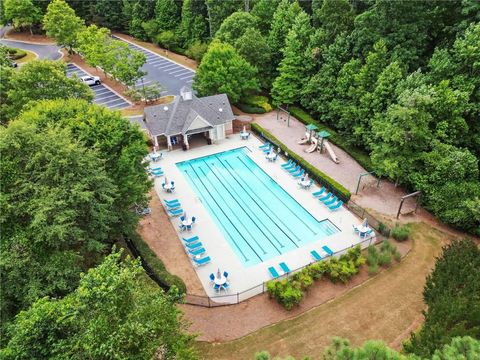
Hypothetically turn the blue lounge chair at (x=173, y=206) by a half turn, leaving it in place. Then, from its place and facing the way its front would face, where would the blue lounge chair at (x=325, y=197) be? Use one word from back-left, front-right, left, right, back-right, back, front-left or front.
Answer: back

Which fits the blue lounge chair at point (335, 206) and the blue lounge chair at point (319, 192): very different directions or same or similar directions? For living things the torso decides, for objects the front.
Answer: same or similar directions

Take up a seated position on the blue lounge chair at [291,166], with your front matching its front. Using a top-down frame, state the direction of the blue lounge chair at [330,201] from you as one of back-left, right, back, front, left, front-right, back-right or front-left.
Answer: left

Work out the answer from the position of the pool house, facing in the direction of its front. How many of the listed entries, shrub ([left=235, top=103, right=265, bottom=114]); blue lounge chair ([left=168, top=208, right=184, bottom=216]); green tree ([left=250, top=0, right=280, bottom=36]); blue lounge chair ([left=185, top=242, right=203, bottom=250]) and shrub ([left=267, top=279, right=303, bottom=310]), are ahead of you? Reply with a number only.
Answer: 3

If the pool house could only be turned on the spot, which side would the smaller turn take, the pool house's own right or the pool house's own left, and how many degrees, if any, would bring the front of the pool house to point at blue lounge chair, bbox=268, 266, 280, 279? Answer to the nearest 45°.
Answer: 0° — it already faces it

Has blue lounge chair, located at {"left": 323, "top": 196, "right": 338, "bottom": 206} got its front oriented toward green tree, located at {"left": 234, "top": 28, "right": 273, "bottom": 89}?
no

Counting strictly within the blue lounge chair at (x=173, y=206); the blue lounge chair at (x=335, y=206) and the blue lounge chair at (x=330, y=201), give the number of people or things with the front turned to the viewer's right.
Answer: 1

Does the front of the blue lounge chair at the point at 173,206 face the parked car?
no

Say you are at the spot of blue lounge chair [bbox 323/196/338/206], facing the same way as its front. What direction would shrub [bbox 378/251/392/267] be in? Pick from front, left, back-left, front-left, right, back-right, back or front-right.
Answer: left

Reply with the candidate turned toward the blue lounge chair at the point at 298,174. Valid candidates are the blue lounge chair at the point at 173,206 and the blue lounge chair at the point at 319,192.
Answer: the blue lounge chair at the point at 173,206

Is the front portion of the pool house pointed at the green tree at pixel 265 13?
no

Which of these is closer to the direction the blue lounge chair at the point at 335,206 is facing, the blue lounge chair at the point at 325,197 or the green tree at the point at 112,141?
the green tree

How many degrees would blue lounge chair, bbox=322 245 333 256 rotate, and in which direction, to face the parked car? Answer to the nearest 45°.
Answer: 0° — it already faces it

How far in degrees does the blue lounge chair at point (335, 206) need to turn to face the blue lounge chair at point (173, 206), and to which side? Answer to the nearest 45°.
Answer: approximately 45° to its right

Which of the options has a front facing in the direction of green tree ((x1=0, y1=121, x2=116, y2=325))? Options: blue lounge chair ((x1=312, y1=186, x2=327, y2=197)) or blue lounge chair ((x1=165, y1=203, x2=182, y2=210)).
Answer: blue lounge chair ((x1=312, y1=186, x2=327, y2=197))

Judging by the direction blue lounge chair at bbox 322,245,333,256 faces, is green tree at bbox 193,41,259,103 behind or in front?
in front

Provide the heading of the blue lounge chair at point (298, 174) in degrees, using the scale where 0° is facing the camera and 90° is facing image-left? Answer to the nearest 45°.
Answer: approximately 45°

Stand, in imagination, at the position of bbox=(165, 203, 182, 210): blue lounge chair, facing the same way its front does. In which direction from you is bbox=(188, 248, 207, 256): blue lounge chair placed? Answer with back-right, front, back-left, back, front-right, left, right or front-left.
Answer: right

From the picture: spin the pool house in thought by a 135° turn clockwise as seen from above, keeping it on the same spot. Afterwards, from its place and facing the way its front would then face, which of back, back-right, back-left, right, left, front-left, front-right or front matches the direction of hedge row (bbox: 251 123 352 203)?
back

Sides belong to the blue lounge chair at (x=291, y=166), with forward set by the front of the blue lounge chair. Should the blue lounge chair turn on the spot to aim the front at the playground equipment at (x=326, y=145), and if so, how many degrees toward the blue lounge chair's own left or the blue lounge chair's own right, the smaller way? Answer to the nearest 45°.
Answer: approximately 180°

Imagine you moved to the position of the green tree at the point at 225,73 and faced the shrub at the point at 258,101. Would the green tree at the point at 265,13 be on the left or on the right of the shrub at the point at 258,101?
left

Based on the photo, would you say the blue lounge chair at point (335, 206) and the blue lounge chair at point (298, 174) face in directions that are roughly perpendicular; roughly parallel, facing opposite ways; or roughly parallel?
roughly parallel

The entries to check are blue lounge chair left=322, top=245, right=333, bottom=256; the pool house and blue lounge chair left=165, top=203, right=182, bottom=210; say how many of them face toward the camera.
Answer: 1
